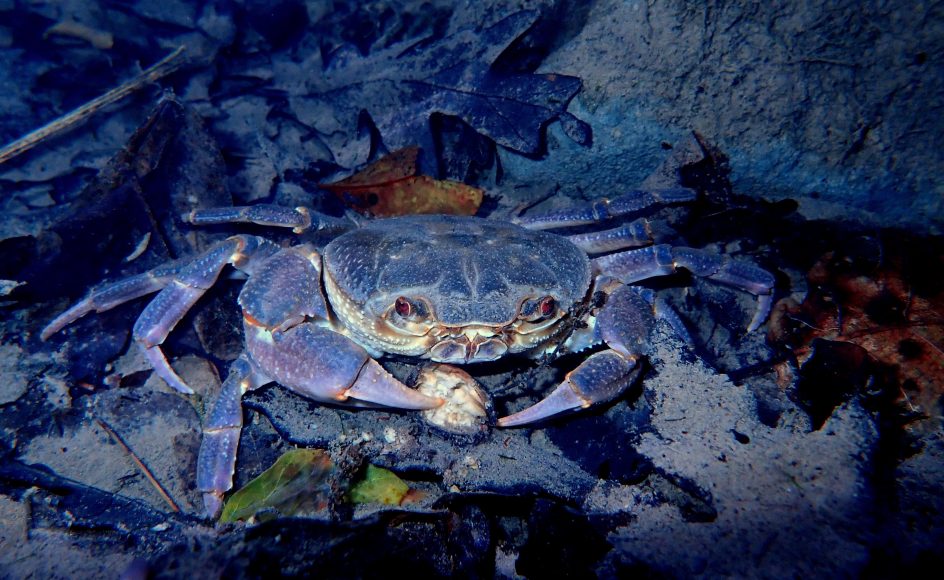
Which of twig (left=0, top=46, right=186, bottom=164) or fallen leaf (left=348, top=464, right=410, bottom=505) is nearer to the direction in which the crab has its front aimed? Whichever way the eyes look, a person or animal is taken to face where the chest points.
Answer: the fallen leaf

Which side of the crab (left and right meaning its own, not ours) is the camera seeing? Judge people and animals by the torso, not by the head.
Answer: front

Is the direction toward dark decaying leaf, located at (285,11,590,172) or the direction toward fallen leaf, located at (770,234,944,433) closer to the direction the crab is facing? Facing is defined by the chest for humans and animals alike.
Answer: the fallen leaf

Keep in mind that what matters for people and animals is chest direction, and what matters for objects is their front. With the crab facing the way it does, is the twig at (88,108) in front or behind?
behind

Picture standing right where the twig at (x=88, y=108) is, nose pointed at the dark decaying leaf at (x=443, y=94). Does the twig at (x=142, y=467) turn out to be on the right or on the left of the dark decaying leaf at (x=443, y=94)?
right

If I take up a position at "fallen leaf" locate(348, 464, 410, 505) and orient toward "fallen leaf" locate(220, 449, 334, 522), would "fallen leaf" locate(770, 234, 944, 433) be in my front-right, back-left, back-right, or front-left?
back-right

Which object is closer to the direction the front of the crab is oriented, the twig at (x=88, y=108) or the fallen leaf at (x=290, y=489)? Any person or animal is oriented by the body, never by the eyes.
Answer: the fallen leaf

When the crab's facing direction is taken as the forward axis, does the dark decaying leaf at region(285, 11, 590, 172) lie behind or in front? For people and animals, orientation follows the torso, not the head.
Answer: behind

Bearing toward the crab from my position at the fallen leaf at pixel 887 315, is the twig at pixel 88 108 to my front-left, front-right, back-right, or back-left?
front-right

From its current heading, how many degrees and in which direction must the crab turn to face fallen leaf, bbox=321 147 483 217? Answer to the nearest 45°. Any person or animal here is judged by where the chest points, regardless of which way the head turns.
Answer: approximately 180°

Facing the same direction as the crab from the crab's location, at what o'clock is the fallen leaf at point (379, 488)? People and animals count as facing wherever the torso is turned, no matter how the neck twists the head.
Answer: The fallen leaf is roughly at 1 o'clock from the crab.

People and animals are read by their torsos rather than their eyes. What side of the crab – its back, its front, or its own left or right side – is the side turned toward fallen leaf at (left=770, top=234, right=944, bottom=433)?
left
